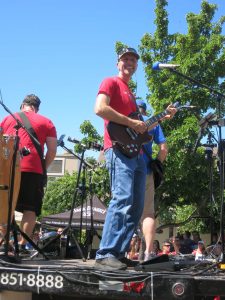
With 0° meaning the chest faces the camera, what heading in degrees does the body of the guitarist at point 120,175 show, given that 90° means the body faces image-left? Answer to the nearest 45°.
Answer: approximately 315°

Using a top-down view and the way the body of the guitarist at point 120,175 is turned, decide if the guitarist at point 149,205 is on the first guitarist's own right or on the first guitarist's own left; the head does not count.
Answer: on the first guitarist's own left

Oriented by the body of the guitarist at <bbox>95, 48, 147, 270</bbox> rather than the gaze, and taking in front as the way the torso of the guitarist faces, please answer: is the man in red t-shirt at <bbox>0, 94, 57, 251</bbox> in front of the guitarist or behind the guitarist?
behind
